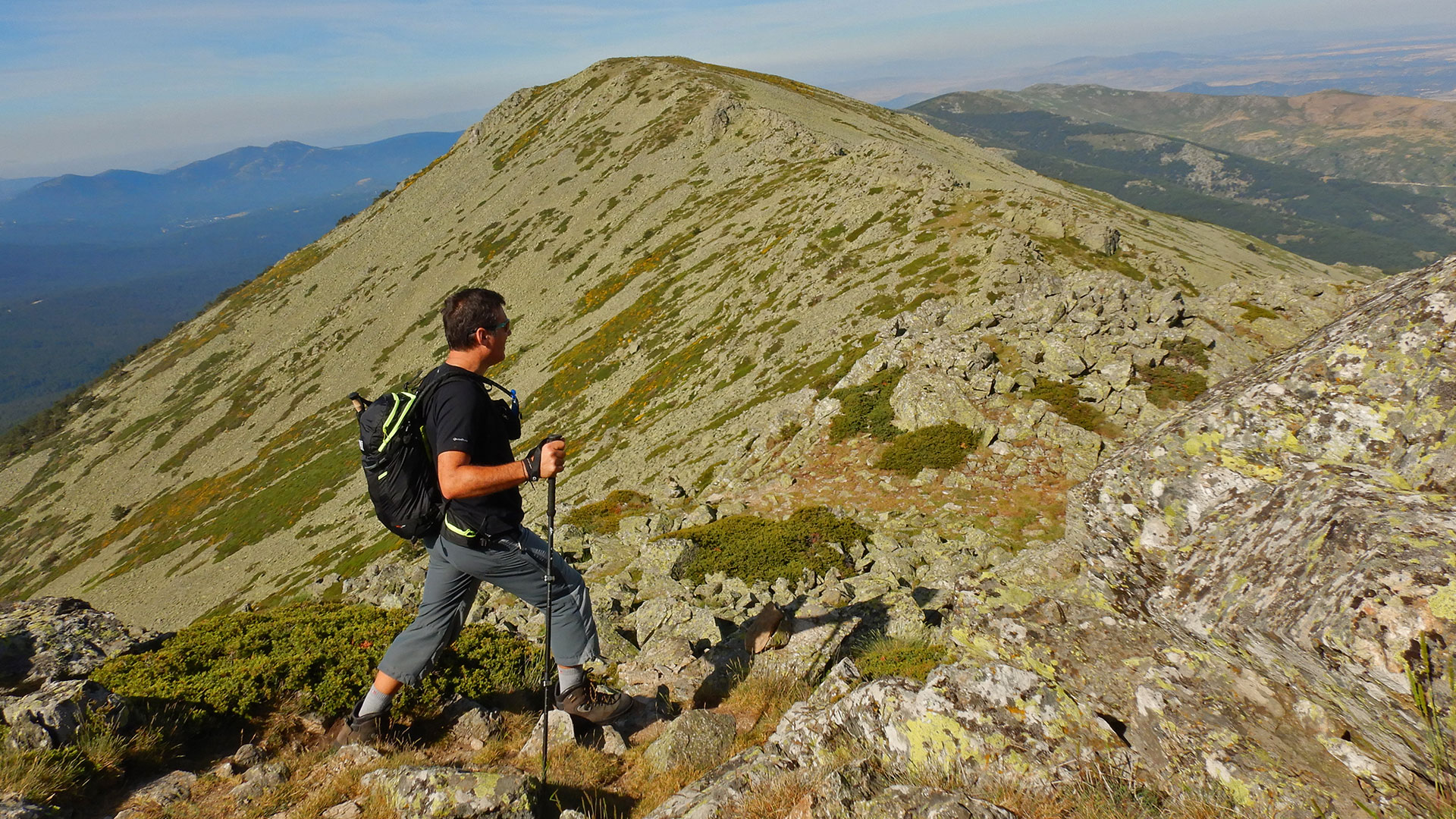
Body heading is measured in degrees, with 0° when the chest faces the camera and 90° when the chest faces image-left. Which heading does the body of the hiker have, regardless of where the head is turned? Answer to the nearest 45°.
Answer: approximately 270°

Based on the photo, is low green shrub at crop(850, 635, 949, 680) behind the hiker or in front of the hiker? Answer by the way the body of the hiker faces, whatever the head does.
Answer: in front

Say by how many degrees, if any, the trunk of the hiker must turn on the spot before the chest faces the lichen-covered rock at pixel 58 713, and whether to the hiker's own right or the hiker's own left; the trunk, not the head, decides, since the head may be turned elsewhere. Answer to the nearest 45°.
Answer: approximately 180°

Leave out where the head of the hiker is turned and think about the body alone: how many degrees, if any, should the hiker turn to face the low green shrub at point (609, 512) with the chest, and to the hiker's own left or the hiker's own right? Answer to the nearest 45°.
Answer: approximately 90° to the hiker's own left

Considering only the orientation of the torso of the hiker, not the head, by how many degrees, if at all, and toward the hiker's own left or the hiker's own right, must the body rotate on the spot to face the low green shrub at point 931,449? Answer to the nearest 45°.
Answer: approximately 45° to the hiker's own left

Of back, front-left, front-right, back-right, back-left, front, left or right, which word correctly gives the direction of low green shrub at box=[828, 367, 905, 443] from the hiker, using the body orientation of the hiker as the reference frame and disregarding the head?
front-left

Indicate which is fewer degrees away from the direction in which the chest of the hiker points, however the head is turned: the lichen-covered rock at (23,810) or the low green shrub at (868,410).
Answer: the low green shrub

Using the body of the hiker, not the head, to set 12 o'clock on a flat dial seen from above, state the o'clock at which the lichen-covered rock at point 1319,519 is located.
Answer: The lichen-covered rock is roughly at 1 o'clock from the hiker.

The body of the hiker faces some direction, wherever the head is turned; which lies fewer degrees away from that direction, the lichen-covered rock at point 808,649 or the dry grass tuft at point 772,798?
the lichen-covered rock

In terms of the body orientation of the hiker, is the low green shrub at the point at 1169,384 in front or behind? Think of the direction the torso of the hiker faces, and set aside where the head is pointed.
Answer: in front
